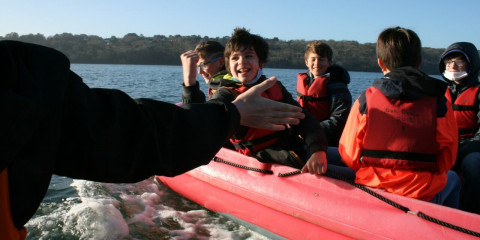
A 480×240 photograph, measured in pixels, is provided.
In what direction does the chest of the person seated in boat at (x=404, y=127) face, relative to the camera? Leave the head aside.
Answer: away from the camera

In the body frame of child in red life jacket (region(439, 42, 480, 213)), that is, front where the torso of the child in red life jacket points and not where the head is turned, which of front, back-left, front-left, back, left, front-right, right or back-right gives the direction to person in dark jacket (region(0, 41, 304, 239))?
front-left

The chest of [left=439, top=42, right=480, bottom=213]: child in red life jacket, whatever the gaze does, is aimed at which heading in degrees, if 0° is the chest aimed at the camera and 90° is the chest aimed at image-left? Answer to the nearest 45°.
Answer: approximately 45°

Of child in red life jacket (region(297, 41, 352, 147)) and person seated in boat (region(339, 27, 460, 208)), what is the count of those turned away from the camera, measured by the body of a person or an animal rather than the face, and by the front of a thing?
1

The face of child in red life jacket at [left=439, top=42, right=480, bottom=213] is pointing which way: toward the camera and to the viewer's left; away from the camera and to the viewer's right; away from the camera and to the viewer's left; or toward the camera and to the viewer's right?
toward the camera and to the viewer's left

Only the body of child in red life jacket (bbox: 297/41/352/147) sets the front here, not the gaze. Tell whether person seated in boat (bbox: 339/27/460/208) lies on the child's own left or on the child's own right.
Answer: on the child's own left

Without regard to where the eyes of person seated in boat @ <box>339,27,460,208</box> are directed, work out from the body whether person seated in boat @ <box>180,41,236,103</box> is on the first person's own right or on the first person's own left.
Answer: on the first person's own left

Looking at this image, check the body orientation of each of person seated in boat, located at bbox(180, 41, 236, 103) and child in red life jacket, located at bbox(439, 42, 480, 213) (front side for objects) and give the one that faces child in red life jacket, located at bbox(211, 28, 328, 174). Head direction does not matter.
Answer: child in red life jacket, located at bbox(439, 42, 480, 213)

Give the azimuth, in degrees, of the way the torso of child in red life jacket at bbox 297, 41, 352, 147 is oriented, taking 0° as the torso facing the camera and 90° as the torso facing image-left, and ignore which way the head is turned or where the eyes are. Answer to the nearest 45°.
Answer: approximately 45°

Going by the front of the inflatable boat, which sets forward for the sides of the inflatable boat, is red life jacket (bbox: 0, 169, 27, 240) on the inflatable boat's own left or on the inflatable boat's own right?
on the inflatable boat's own left

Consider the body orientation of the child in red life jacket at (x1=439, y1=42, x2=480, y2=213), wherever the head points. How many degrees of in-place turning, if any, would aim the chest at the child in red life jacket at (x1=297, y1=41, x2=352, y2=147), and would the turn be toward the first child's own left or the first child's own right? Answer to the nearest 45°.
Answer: approximately 45° to the first child's own right

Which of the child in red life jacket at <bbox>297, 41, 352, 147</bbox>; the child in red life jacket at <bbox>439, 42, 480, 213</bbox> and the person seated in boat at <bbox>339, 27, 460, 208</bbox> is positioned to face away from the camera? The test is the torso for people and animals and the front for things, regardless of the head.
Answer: the person seated in boat

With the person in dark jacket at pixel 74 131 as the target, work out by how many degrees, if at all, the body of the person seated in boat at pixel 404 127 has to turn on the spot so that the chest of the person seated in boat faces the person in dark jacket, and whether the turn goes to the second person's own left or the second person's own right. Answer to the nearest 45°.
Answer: approximately 180°
